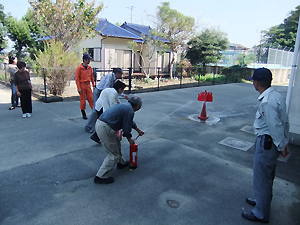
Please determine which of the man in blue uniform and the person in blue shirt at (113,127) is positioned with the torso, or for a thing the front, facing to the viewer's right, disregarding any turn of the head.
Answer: the person in blue shirt

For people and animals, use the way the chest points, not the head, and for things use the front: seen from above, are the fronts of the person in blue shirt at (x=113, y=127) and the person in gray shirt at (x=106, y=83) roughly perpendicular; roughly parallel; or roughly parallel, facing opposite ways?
roughly parallel

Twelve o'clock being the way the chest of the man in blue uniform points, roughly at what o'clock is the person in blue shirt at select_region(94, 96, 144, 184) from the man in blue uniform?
The person in blue shirt is roughly at 12 o'clock from the man in blue uniform.

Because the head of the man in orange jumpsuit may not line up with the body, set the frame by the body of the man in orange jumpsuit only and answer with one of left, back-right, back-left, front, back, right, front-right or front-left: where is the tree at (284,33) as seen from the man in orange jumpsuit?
left

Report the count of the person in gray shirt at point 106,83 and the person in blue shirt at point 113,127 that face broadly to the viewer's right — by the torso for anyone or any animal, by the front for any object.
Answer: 2

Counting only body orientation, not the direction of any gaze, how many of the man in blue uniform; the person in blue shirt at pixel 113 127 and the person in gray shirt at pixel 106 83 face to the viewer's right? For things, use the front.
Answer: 2

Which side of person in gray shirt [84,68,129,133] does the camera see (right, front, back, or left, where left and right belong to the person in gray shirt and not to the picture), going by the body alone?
right

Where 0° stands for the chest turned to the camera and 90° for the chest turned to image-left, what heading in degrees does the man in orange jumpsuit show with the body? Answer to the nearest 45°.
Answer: approximately 315°

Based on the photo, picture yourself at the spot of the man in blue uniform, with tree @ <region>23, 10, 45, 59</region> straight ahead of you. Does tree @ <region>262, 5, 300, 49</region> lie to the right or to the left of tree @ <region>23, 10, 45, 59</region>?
right

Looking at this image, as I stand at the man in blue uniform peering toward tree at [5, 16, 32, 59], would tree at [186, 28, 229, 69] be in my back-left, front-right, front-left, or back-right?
front-right

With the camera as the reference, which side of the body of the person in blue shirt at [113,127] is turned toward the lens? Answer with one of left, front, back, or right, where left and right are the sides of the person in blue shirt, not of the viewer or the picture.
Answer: right

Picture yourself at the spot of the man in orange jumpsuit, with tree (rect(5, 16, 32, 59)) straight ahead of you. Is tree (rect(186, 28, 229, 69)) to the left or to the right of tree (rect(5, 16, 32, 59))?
right

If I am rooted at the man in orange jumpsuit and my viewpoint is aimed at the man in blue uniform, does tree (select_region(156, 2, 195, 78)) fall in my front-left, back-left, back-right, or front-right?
back-left

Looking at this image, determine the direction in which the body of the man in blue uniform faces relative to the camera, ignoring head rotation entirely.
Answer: to the viewer's left

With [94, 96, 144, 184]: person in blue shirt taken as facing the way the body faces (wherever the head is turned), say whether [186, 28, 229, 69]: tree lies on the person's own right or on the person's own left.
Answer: on the person's own left

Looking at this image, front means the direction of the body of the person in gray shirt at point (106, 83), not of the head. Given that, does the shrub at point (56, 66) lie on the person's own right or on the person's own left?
on the person's own left
